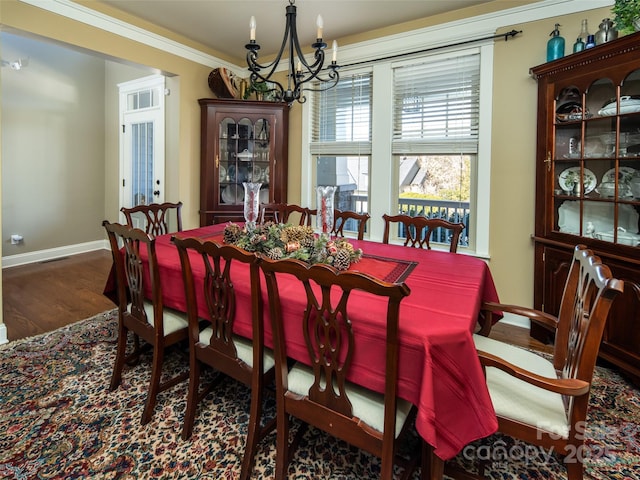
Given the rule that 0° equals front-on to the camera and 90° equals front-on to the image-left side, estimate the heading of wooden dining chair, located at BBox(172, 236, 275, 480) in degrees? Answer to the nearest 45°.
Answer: approximately 225°

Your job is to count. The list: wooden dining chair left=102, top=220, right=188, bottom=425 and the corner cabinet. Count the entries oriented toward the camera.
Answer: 1

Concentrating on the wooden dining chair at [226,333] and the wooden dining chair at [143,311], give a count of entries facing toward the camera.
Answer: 0

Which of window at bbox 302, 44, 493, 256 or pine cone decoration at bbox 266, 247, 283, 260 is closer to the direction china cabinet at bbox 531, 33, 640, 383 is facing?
the pine cone decoration

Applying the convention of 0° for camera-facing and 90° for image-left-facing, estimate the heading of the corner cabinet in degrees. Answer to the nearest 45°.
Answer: approximately 0°

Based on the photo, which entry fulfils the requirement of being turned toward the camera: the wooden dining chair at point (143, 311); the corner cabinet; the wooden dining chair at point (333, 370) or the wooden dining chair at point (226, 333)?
the corner cabinet

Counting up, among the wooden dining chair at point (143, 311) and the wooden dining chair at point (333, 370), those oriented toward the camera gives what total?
0
